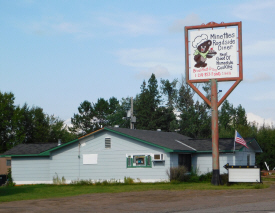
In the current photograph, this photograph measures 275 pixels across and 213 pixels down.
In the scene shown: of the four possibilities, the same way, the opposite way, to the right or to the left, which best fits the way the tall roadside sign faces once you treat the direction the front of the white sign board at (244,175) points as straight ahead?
the same way

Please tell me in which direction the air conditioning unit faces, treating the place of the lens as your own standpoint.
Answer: facing the viewer

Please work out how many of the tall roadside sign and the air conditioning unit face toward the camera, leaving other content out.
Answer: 2

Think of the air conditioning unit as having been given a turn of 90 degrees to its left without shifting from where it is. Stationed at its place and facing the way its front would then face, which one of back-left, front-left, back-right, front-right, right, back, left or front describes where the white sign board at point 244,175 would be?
front-right

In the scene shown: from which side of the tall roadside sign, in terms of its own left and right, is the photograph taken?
front

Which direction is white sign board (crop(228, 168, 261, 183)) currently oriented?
toward the camera

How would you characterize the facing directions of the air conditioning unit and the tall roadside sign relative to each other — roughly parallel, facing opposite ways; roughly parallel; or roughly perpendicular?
roughly parallel
